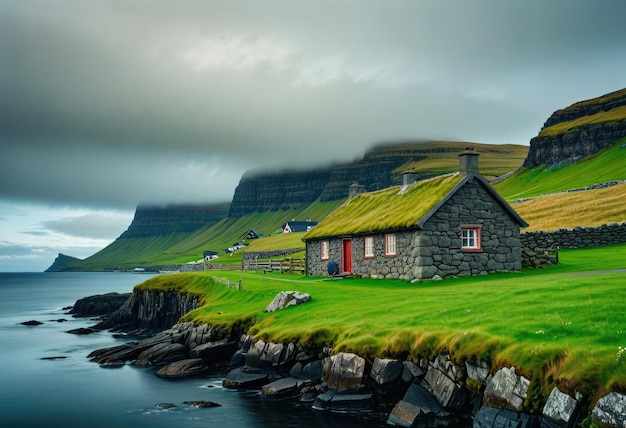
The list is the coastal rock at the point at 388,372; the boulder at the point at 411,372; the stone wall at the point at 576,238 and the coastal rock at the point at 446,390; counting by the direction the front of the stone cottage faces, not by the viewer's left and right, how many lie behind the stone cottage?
1

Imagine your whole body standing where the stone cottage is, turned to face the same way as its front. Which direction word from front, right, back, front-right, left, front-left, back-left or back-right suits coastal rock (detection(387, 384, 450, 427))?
front-left

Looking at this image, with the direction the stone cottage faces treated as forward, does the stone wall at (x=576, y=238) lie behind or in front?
behind

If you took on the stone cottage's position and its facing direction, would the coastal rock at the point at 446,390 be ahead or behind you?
ahead

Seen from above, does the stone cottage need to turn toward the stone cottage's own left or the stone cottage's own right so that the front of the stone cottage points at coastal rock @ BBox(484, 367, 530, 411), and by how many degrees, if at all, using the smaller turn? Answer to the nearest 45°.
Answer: approximately 45° to the stone cottage's own left

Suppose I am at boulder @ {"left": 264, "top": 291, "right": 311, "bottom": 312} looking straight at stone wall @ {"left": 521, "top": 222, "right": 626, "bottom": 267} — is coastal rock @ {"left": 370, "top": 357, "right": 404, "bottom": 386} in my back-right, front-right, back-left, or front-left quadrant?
back-right

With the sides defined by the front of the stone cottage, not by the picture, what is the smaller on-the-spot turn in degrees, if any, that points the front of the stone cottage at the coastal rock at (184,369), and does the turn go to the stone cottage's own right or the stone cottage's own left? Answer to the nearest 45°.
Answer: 0° — it already faces it

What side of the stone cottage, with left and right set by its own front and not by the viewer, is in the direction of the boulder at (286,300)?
front

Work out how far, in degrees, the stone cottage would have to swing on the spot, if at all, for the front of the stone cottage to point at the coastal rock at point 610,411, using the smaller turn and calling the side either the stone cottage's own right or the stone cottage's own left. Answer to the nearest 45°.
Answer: approximately 45° to the stone cottage's own left

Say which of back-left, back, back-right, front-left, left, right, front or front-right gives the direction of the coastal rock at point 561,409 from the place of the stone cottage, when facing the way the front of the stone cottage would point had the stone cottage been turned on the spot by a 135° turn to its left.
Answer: right

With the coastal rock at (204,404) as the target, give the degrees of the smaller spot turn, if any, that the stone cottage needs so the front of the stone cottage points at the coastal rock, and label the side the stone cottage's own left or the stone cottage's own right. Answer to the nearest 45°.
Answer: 0° — it already faces it

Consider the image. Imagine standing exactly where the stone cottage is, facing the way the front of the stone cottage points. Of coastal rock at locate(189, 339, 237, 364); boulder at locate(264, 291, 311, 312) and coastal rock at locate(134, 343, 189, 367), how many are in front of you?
3

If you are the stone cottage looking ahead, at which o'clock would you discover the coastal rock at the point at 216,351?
The coastal rock is roughly at 12 o'clock from the stone cottage.

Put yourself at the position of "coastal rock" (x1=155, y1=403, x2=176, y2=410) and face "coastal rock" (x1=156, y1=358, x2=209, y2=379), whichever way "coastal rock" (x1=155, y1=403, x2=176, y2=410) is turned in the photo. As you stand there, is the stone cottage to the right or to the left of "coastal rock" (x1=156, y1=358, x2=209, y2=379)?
right

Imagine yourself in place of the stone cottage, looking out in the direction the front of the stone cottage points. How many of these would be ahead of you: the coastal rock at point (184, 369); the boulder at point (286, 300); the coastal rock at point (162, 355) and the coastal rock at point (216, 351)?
4

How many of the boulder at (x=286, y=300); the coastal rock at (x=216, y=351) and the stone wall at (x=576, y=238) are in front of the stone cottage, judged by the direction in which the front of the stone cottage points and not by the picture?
2

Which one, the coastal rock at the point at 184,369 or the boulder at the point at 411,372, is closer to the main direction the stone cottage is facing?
the coastal rock

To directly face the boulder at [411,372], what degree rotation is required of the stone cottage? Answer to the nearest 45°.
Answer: approximately 45° to its left
